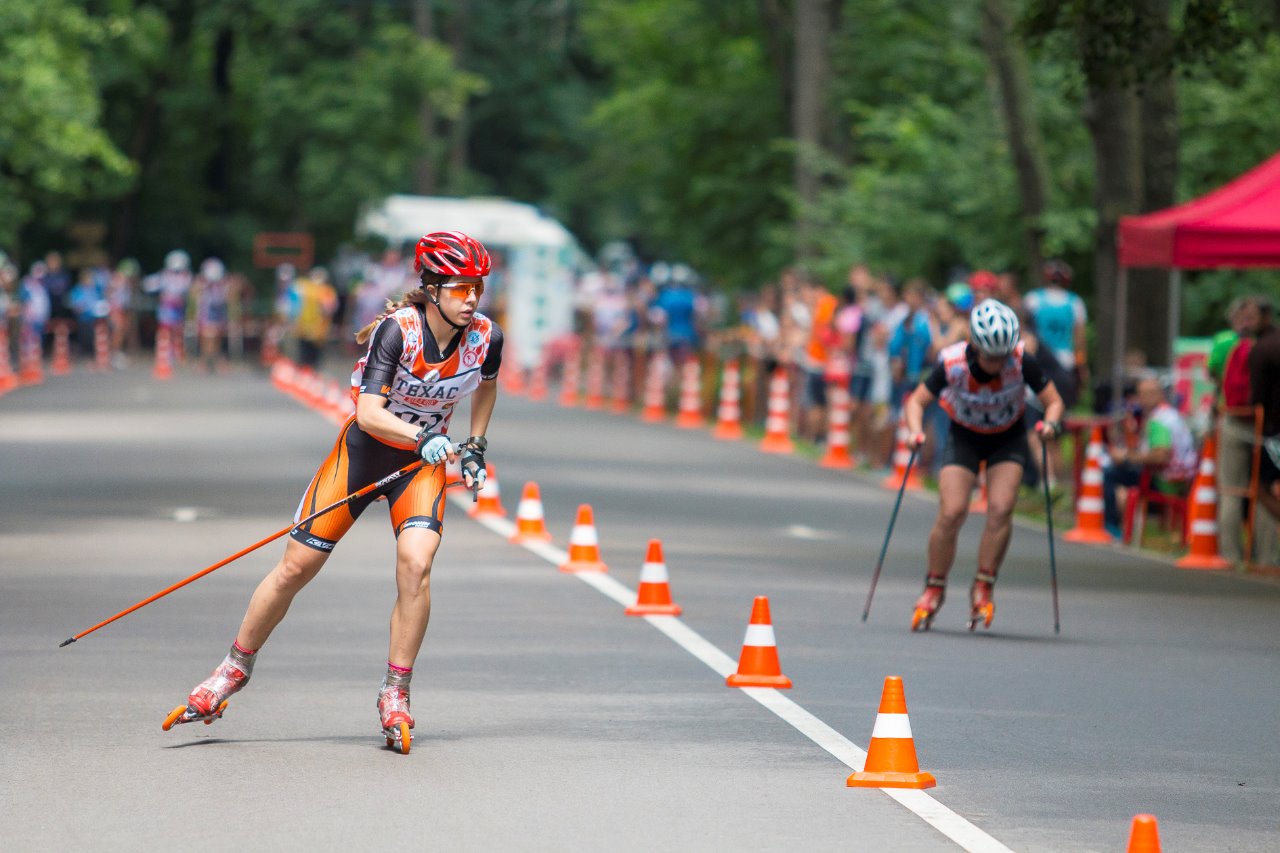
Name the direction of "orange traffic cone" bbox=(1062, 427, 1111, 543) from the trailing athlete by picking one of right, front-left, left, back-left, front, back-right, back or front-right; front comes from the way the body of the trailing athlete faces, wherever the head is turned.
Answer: back

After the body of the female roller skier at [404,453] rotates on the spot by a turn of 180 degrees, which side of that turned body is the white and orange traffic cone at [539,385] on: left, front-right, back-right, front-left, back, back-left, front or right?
front-right

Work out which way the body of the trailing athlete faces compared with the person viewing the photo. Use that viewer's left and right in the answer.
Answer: facing the viewer

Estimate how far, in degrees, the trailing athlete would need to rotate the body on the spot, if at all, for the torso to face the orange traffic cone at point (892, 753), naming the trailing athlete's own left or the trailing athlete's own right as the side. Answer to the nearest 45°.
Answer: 0° — they already face it

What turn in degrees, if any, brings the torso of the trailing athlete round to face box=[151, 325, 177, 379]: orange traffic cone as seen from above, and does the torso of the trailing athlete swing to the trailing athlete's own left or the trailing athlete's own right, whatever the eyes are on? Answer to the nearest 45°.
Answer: approximately 135° to the trailing athlete's own right

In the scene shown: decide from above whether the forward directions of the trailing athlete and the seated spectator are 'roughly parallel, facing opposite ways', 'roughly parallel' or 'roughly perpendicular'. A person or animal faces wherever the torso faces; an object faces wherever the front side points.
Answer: roughly perpendicular

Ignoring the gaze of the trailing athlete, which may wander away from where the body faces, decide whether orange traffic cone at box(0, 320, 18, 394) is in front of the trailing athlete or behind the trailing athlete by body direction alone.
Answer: behind

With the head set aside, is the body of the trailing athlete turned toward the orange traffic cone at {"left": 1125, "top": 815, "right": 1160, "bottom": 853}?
yes

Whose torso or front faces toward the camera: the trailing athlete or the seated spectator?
the trailing athlete

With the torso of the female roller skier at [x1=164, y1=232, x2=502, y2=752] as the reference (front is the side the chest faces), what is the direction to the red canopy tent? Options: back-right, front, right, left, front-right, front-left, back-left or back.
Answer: left

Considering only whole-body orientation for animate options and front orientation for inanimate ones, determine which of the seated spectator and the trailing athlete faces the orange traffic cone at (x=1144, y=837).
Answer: the trailing athlete

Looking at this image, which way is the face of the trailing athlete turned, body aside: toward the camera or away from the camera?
toward the camera

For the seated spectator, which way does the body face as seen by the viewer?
to the viewer's left

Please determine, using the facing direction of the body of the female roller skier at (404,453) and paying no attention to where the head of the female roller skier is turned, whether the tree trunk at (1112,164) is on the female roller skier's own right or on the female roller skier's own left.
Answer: on the female roller skier's own left

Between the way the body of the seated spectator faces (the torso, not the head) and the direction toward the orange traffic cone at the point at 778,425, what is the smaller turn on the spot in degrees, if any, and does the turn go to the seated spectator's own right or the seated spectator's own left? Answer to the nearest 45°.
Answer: approximately 45° to the seated spectator's own right

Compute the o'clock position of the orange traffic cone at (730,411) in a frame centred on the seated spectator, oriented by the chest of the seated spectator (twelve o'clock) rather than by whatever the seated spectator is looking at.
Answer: The orange traffic cone is roughly at 2 o'clock from the seated spectator.
